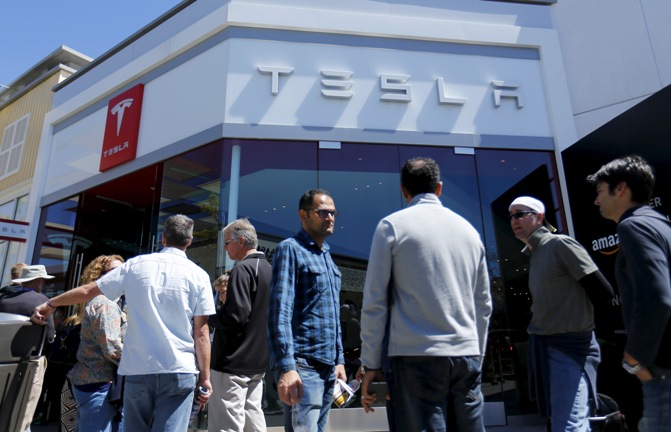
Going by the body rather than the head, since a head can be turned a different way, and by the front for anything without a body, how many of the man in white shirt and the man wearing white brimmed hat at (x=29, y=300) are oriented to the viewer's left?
0

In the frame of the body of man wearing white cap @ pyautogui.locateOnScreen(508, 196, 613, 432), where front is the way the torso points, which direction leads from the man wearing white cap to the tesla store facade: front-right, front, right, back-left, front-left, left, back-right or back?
right

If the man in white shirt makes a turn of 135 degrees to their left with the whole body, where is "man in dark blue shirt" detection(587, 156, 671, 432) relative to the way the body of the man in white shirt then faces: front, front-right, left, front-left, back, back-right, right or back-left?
left

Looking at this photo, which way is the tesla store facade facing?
toward the camera

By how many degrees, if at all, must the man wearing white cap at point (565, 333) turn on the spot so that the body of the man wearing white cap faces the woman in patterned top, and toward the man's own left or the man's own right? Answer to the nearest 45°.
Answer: approximately 45° to the man's own right

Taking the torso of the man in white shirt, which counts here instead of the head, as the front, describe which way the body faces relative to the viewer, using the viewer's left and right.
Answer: facing away from the viewer

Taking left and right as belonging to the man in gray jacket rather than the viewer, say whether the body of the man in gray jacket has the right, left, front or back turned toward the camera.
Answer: back

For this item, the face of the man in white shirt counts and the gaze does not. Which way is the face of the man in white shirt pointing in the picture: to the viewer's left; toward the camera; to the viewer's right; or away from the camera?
away from the camera

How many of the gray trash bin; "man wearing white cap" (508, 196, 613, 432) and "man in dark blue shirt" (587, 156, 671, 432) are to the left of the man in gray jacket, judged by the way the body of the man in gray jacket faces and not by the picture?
1
